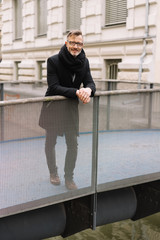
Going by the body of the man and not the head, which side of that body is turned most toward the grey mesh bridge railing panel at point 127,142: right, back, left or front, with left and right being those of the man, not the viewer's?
left

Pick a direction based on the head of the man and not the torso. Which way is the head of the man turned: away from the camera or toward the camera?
toward the camera
